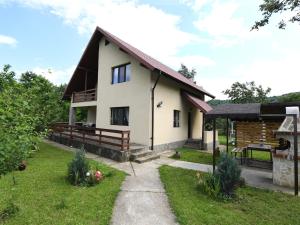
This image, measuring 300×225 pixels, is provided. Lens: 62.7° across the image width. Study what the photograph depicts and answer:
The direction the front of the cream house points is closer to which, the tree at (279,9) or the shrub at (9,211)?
the shrub

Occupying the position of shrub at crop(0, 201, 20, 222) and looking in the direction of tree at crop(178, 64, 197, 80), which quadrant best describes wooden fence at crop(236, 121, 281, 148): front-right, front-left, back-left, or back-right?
front-right

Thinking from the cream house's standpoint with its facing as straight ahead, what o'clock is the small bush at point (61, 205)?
The small bush is roughly at 11 o'clock from the cream house.

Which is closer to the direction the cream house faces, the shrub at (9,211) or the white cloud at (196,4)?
the shrub

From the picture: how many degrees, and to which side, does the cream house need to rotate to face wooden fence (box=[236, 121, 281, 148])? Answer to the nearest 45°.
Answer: approximately 90° to its left

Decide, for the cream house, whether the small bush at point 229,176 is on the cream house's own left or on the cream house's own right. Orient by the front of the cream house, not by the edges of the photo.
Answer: on the cream house's own left

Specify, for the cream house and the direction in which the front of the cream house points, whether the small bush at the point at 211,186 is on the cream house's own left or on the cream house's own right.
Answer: on the cream house's own left
